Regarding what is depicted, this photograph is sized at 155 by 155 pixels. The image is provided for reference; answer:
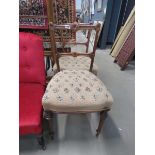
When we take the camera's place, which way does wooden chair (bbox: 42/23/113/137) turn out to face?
facing the viewer
